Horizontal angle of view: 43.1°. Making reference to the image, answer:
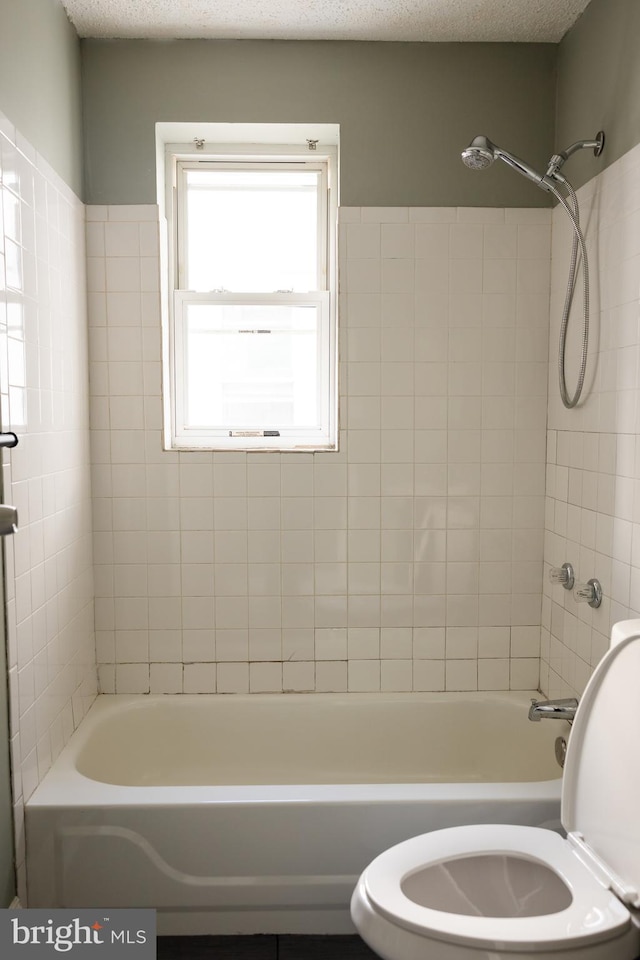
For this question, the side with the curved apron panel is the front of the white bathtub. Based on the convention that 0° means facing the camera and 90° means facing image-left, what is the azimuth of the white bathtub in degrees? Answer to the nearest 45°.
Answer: approximately 0°

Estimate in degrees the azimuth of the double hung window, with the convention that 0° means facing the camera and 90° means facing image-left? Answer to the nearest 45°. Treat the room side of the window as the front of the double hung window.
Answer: approximately 0°

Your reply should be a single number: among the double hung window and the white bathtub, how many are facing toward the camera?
2

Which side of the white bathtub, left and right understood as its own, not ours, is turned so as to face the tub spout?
left

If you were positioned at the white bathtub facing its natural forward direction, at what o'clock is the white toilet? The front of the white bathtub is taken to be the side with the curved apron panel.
The white toilet is roughly at 10 o'clock from the white bathtub.
